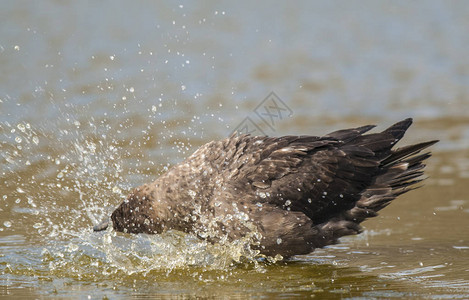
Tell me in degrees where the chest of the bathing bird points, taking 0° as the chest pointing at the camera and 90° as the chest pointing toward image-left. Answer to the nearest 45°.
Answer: approximately 90°
